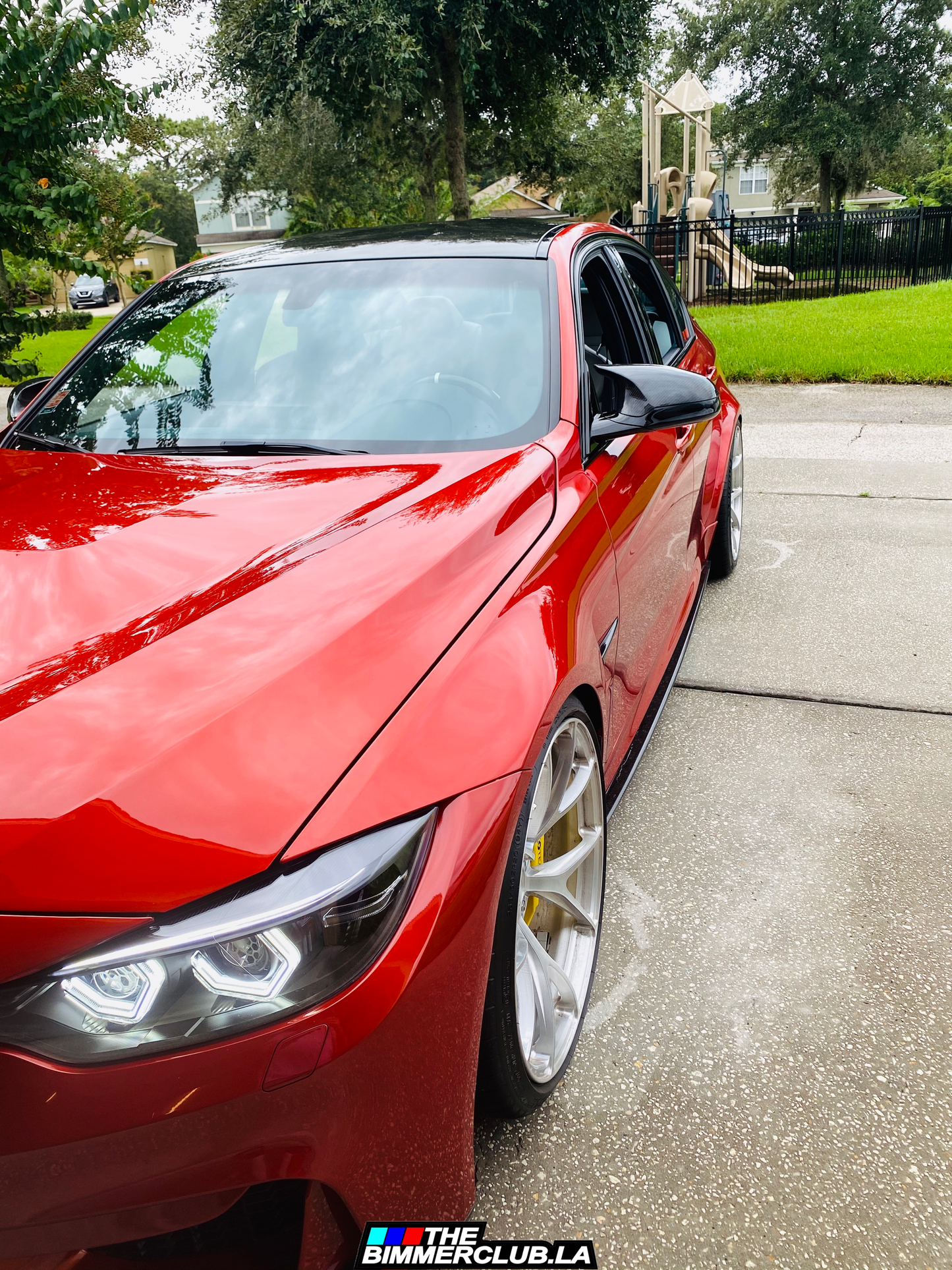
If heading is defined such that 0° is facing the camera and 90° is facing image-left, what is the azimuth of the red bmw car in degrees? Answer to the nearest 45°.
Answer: approximately 45°

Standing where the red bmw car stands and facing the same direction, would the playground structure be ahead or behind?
behind

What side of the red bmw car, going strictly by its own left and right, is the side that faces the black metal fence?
back
